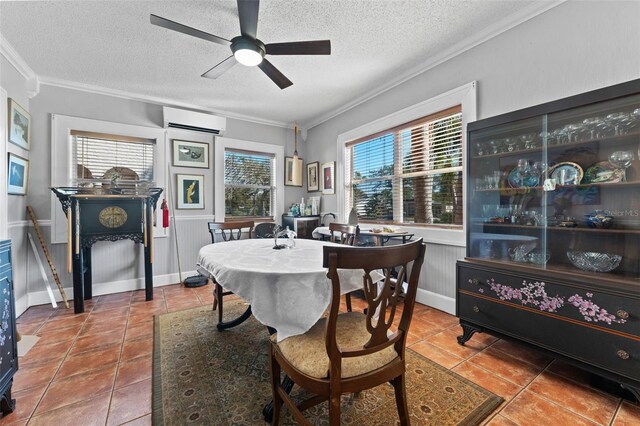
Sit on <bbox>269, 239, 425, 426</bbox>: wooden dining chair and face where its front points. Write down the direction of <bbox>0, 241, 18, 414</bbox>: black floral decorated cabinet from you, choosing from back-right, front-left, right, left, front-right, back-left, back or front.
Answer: front-left

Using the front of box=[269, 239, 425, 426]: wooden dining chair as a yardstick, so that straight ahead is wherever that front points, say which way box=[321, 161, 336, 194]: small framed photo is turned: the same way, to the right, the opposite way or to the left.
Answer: to the left

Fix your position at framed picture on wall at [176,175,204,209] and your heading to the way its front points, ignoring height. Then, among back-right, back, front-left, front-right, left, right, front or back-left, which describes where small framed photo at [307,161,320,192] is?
left

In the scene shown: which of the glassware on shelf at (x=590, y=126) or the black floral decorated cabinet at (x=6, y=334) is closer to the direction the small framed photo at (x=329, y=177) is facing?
the black floral decorated cabinet

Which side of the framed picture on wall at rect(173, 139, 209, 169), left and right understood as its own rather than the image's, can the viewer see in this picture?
front

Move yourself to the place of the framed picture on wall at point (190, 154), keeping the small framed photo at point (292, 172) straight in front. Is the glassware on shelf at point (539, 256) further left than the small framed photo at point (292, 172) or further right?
right

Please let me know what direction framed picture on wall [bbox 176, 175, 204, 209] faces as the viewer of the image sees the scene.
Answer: facing the viewer

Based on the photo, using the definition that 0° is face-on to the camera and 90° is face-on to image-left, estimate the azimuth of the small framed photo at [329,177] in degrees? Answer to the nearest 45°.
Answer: approximately 45°

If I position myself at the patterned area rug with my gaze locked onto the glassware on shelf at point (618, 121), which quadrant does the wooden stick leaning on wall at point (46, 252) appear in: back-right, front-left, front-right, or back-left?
back-left

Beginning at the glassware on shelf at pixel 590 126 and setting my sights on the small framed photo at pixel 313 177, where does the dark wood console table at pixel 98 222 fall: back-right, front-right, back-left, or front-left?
front-left

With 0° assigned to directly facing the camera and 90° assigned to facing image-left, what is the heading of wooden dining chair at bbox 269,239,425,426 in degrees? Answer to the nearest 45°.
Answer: approximately 135°

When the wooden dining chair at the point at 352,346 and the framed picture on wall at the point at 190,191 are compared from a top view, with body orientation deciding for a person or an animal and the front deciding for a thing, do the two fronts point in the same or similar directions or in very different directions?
very different directions

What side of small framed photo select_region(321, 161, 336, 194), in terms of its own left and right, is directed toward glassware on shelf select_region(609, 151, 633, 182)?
left

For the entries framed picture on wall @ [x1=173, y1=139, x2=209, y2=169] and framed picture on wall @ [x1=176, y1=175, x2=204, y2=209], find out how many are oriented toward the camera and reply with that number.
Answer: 2

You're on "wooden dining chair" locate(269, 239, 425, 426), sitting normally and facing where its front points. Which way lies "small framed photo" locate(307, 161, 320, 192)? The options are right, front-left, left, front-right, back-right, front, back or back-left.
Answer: front-right

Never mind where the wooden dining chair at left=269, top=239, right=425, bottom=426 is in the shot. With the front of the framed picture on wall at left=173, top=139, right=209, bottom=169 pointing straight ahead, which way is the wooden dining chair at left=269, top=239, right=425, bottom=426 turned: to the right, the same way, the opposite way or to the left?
the opposite way

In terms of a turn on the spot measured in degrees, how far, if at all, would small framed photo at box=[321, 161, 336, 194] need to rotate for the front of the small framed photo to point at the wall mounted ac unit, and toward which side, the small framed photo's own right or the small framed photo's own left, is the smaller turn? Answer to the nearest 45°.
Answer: approximately 45° to the small framed photo's own right
